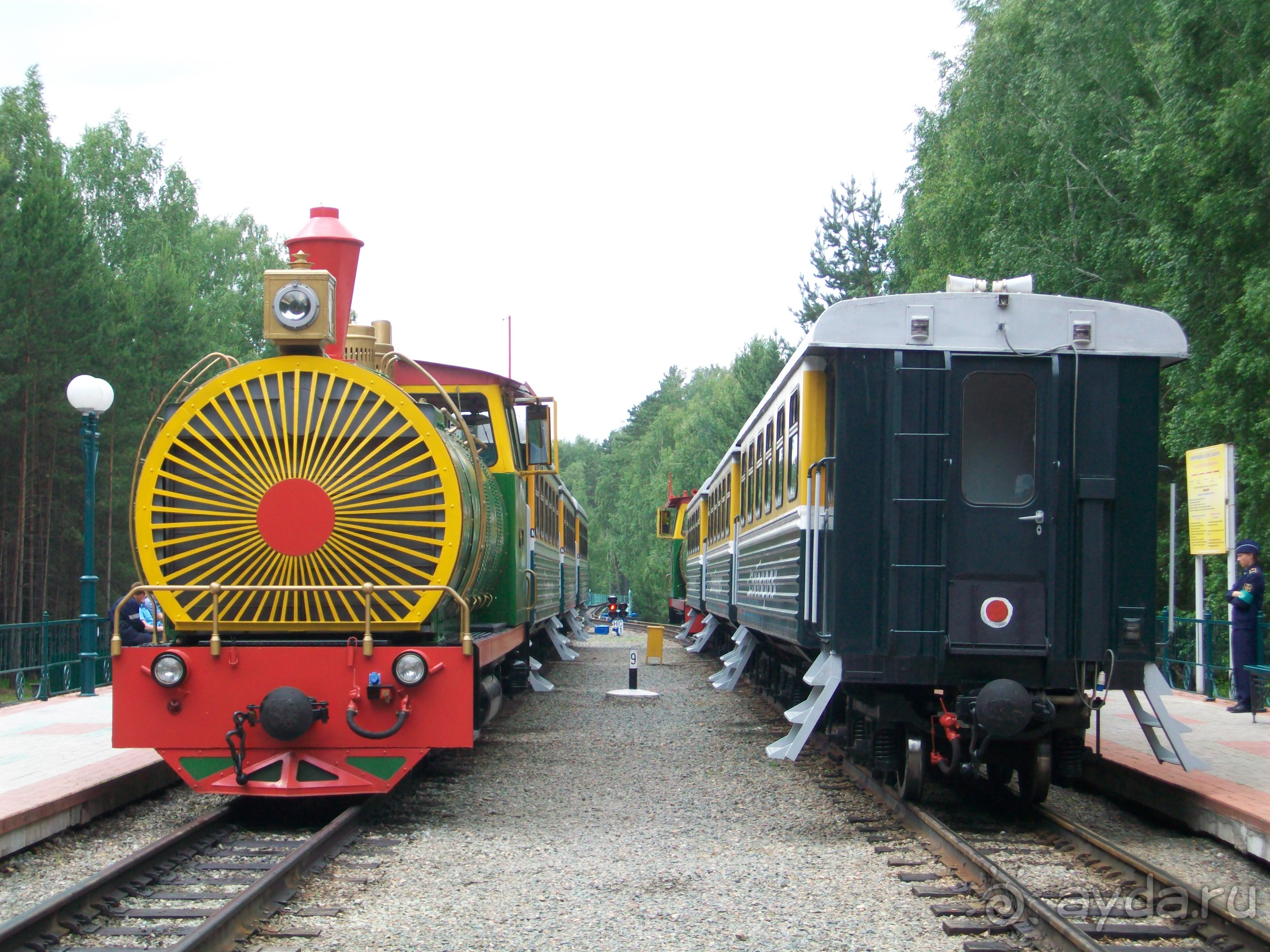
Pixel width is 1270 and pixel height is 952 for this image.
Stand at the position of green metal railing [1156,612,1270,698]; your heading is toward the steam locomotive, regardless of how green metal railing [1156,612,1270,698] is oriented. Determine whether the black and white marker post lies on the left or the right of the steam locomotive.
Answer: right

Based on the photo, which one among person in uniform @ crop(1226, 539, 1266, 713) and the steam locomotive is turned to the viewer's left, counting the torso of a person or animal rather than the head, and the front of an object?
the person in uniform

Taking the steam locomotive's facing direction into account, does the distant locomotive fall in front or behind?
behind

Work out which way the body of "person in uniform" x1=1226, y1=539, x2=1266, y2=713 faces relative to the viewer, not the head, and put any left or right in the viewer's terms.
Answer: facing to the left of the viewer

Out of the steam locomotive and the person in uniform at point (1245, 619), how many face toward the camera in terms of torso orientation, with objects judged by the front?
1

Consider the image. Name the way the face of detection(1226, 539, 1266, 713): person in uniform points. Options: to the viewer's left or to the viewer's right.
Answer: to the viewer's left

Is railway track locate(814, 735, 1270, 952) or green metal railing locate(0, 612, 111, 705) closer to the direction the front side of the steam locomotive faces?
the railway track
